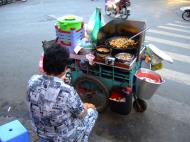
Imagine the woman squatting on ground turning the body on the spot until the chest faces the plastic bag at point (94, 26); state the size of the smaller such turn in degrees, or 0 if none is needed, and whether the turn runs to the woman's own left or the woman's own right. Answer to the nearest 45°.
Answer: approximately 45° to the woman's own left

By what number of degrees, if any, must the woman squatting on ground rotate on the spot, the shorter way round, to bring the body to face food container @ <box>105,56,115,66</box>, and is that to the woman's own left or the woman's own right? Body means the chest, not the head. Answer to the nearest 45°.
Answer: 0° — they already face it

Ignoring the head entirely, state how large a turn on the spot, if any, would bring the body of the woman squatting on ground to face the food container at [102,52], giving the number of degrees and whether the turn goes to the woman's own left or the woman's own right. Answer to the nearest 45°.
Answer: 0° — they already face it

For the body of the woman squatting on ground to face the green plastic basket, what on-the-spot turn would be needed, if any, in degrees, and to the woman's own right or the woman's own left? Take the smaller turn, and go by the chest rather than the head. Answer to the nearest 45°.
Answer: approximately 45° to the woman's own left

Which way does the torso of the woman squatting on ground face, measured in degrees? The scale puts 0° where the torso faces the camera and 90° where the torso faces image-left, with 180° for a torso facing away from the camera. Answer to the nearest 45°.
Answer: approximately 225°

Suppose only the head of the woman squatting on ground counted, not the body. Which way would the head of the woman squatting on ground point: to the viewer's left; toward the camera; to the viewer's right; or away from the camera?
away from the camera
